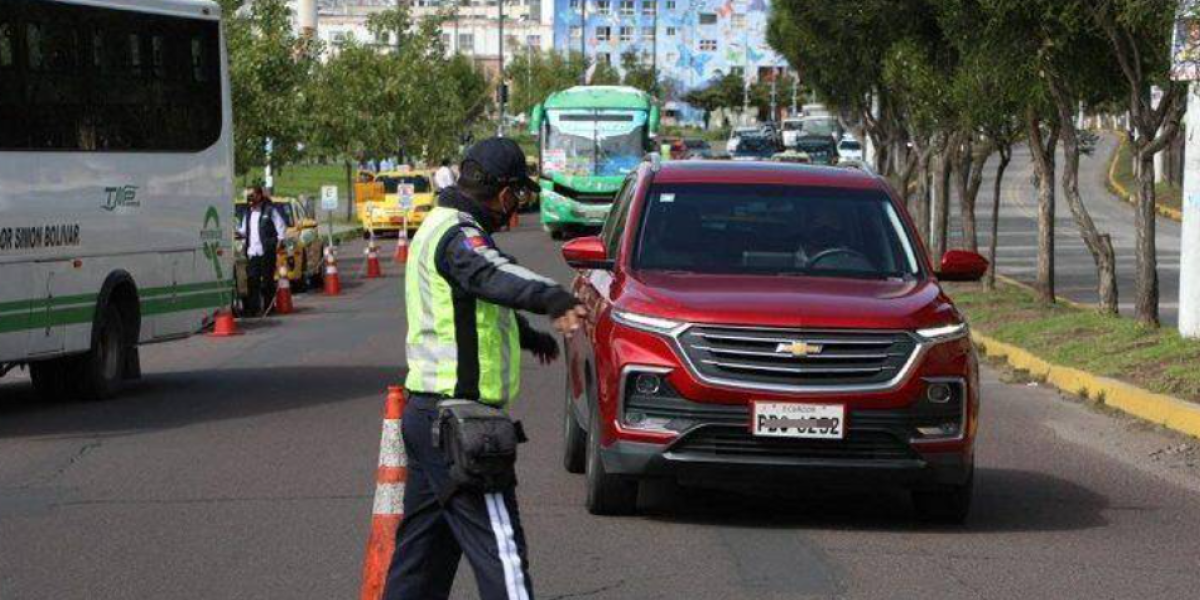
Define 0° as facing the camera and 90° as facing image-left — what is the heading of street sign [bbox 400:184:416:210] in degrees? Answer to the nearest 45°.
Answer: approximately 0°

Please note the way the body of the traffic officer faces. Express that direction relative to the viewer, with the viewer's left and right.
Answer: facing to the right of the viewer

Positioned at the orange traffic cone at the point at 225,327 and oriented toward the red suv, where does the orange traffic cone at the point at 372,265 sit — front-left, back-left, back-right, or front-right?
back-left

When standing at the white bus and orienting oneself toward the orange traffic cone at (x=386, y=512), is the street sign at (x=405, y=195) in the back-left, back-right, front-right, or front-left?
back-left

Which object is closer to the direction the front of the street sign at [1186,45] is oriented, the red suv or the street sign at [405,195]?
the red suv

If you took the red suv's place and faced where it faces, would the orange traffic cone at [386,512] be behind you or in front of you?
in front
